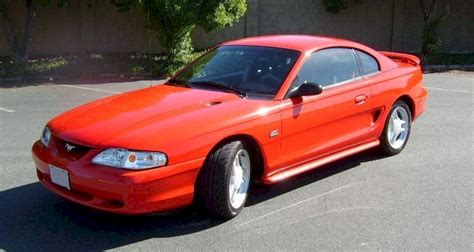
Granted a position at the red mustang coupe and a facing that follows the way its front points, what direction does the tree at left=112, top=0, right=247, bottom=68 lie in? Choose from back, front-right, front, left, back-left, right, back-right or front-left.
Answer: back-right

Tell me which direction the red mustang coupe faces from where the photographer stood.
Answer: facing the viewer and to the left of the viewer
